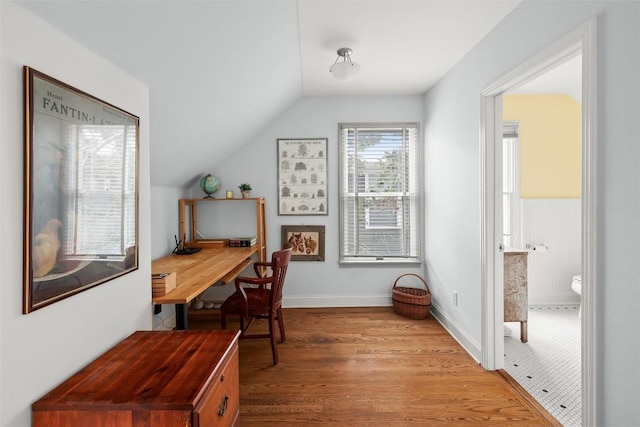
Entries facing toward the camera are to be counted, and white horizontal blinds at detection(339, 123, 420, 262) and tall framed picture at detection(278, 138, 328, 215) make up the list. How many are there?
2

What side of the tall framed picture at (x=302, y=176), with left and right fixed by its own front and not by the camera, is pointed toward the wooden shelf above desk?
right

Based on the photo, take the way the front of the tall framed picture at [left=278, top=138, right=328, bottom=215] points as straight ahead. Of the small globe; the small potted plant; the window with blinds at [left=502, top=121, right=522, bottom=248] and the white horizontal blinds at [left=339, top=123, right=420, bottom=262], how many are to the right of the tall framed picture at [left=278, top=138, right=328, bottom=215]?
2

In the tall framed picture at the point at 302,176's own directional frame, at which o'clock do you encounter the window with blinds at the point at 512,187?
The window with blinds is roughly at 9 o'clock from the tall framed picture.

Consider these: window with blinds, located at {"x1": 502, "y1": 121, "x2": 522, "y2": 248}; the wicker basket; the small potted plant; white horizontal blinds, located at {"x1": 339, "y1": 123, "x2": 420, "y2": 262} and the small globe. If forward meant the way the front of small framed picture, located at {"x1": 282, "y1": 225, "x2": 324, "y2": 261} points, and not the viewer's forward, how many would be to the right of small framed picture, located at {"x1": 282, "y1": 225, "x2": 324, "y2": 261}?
2

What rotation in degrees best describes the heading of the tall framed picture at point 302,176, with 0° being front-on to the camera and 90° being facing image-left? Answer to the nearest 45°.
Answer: approximately 0°
